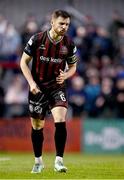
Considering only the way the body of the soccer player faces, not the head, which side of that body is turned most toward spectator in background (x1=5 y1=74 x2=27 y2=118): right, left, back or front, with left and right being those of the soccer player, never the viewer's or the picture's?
back

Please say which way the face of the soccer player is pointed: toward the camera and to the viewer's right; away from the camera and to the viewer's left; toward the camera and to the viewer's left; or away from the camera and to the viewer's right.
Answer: toward the camera and to the viewer's right

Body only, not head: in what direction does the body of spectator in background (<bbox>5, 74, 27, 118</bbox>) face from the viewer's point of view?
toward the camera

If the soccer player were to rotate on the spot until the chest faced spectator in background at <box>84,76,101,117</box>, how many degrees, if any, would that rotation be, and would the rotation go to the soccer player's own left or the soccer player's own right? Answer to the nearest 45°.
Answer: approximately 180°

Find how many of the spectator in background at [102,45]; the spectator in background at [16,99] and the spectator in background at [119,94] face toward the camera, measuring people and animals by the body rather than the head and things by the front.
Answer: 3

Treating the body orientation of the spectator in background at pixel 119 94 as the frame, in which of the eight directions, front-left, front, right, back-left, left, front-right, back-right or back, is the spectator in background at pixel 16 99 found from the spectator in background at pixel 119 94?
right

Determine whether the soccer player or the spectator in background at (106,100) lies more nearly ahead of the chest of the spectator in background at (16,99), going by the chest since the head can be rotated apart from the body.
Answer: the soccer player

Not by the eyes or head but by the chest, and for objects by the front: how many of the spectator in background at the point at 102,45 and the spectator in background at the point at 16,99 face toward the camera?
2

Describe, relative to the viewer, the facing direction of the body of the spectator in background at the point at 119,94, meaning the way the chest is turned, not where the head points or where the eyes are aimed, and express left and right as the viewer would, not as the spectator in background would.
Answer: facing the viewer
